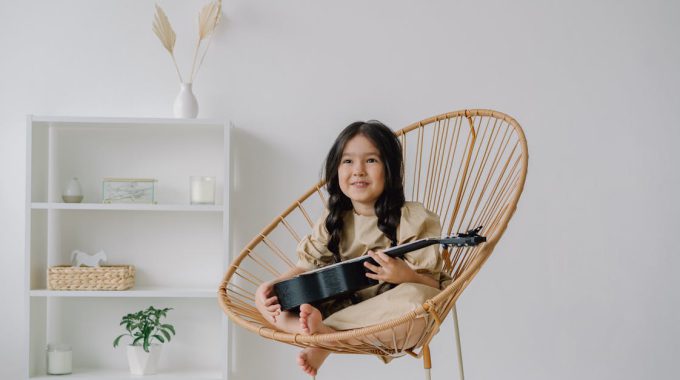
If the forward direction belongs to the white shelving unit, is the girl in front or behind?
in front

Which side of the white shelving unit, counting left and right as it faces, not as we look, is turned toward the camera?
front

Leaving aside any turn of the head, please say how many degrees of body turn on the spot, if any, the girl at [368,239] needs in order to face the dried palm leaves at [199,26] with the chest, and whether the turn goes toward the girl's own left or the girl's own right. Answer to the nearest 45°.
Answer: approximately 90° to the girl's own right

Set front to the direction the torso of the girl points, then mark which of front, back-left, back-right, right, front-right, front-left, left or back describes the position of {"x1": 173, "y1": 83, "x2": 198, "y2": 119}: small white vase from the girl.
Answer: right

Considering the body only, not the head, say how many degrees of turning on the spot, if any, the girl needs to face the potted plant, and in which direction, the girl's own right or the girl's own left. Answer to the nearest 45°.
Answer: approximately 90° to the girl's own right

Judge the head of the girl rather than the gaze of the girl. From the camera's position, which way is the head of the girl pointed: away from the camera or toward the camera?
toward the camera

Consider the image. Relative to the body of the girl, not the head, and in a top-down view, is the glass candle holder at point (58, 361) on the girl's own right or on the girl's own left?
on the girl's own right

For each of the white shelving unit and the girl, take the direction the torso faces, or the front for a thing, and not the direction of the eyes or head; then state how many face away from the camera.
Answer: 0

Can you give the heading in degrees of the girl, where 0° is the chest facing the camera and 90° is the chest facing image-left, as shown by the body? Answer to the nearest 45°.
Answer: approximately 45°

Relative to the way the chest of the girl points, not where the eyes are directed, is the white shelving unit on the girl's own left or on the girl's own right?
on the girl's own right

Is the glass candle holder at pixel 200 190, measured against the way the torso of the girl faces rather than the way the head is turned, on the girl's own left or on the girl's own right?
on the girl's own right

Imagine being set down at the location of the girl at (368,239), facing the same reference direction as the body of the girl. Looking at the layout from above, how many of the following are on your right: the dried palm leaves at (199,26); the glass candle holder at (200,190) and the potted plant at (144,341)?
3
